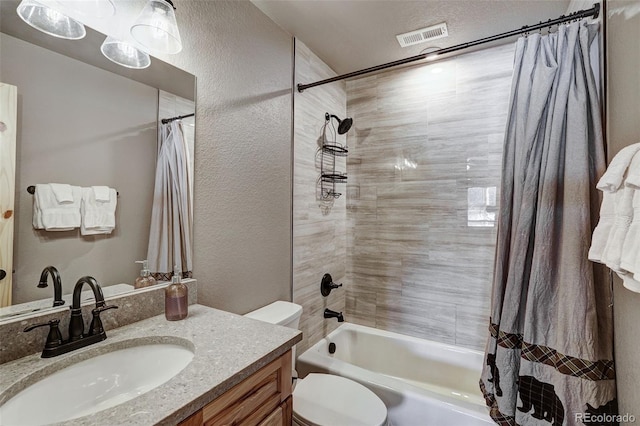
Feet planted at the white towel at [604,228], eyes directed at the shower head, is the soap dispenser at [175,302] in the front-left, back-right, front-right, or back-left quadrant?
front-left

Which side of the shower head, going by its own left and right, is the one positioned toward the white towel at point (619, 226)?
front

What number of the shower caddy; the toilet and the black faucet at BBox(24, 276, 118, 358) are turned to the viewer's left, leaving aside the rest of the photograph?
0

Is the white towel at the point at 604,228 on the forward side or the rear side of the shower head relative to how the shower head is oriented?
on the forward side

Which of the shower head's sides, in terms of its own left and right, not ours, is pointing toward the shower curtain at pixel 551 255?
front

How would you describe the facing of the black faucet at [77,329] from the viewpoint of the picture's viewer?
facing the viewer and to the right of the viewer

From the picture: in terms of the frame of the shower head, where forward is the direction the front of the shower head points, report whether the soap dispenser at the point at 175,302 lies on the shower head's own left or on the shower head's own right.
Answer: on the shower head's own right

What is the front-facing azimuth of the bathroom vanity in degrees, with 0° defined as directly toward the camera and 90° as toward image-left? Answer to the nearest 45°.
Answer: approximately 315°

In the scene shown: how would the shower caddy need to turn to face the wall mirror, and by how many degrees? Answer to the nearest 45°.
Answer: approximately 90° to its right
